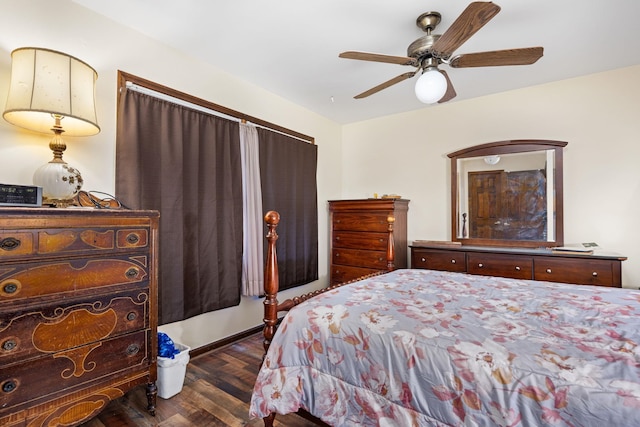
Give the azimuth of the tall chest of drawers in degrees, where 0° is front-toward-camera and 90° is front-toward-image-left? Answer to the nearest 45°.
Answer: approximately 45°

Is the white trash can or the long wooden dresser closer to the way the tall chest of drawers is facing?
the white trash can

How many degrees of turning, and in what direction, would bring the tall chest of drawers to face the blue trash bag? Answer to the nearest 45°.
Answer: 0° — it already faces it

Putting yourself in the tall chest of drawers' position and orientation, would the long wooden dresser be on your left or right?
on your left

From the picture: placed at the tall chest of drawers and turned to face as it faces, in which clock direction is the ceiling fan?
The ceiling fan is roughly at 10 o'clock from the tall chest of drawers.

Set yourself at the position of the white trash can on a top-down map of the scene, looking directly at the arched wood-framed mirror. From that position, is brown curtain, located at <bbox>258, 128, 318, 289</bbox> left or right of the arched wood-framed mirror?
left

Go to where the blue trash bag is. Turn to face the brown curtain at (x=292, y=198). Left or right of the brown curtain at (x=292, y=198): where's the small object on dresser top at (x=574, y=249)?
right

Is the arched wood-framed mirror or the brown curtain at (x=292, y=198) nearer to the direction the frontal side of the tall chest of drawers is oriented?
the brown curtain

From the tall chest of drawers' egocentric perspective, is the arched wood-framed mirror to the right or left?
on its left

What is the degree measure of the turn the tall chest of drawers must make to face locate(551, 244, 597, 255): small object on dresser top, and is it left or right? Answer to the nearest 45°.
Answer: approximately 135° to its left
